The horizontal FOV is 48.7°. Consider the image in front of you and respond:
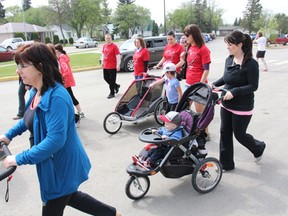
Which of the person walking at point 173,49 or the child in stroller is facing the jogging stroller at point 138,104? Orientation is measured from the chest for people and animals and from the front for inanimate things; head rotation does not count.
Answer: the person walking

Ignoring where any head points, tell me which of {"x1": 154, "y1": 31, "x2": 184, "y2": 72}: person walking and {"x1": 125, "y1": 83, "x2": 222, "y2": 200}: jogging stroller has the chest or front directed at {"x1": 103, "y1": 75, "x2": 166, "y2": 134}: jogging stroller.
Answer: the person walking

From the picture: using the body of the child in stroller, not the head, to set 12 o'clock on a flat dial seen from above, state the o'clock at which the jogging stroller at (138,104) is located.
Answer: The jogging stroller is roughly at 4 o'clock from the child in stroller.

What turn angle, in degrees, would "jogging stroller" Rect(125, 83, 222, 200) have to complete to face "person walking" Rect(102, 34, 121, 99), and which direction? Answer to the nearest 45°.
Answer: approximately 135° to its right

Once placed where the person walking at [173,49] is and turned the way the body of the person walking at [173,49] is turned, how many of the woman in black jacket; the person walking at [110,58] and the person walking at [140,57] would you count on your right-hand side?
2

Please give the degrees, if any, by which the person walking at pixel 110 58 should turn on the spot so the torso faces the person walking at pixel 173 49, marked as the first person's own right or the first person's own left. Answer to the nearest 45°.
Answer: approximately 90° to the first person's own left

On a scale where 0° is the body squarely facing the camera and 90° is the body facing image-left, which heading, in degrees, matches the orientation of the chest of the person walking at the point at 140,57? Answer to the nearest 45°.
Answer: approximately 45°

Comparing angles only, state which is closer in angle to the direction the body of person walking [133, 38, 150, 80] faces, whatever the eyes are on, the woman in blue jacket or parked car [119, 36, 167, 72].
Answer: the woman in blue jacket

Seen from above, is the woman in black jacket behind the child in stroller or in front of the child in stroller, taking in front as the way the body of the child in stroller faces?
behind
